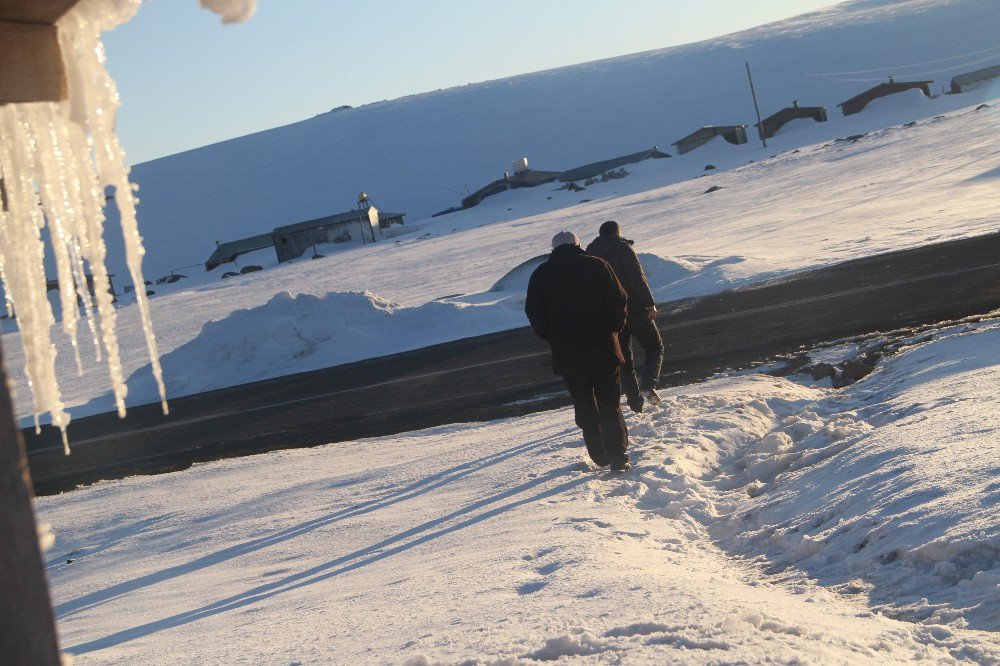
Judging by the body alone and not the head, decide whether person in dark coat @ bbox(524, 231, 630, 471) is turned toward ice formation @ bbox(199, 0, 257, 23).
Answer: no

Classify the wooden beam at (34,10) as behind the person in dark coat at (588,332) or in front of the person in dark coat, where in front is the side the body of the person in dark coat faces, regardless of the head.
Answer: behind

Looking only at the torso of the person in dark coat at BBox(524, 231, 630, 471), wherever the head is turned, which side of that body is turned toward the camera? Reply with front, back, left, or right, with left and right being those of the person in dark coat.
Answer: back

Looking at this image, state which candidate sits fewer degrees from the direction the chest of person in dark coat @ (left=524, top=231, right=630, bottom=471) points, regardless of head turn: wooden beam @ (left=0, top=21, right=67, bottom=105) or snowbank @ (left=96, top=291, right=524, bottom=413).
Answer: the snowbank

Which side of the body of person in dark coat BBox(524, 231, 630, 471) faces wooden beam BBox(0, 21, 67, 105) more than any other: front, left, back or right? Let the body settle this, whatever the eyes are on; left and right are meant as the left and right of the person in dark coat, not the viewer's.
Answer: back

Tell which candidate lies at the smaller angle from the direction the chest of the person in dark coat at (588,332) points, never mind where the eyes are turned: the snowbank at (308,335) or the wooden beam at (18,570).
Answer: the snowbank

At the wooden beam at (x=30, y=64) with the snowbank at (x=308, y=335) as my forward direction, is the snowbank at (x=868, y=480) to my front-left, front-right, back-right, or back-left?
front-right

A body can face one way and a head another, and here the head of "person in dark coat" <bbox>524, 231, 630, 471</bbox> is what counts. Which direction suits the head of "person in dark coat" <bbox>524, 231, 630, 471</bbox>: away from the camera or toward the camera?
away from the camera

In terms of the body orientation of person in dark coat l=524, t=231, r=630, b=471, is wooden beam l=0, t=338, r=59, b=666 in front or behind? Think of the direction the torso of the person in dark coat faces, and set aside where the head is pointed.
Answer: behind

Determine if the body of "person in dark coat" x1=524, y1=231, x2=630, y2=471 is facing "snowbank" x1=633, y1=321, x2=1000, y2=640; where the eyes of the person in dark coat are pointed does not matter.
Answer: no

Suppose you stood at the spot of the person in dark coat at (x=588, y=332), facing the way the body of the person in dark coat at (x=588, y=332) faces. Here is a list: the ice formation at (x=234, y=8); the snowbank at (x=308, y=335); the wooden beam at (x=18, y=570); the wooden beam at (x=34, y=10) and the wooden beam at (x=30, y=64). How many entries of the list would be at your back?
4

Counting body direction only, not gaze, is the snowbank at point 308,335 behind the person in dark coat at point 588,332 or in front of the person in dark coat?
in front

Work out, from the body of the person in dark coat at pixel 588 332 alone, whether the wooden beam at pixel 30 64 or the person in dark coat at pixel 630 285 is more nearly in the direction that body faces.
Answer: the person in dark coat
